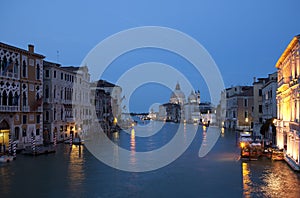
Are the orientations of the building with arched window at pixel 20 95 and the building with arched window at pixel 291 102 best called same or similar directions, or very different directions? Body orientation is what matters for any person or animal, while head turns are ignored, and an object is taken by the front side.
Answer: very different directions

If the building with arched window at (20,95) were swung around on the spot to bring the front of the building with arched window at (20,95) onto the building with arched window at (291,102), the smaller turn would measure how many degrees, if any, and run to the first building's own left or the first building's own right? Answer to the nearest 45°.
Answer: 0° — it already faces it

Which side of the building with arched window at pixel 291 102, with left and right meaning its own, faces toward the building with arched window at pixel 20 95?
front

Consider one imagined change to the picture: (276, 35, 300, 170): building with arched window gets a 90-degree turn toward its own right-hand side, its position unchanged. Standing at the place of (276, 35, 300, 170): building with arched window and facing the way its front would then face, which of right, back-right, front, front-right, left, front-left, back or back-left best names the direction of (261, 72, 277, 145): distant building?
front

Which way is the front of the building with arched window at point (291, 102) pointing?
to the viewer's left

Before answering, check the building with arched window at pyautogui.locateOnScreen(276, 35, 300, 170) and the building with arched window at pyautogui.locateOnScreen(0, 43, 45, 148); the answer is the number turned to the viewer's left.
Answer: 1

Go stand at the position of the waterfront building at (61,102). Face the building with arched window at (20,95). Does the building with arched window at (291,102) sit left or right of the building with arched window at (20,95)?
left

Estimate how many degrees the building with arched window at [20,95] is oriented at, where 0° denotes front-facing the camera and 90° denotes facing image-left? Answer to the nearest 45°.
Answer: approximately 315°
